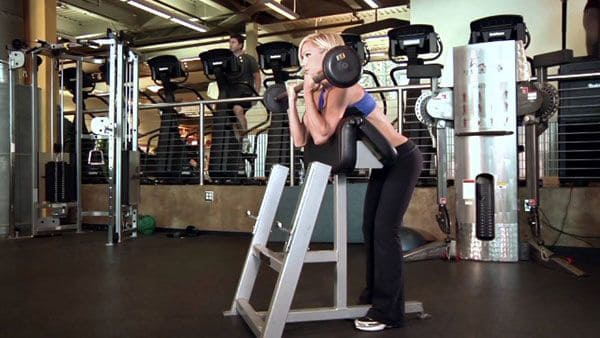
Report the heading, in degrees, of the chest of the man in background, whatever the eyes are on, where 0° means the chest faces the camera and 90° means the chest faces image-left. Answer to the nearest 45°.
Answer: approximately 45°

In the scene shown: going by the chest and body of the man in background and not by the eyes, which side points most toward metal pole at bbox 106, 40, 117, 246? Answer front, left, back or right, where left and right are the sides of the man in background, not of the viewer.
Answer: front

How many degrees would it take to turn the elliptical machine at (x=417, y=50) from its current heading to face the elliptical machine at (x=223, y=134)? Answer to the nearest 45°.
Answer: approximately 90° to its right

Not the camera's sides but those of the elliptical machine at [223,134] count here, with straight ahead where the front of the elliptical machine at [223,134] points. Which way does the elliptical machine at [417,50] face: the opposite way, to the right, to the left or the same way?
the same way

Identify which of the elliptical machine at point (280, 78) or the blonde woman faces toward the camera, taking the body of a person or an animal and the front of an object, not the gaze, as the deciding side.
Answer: the elliptical machine

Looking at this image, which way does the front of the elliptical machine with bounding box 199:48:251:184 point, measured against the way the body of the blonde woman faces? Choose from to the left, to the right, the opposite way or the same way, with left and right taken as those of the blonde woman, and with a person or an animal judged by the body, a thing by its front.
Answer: to the left

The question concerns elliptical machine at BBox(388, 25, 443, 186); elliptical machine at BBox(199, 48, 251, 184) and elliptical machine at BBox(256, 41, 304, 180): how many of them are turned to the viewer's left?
0

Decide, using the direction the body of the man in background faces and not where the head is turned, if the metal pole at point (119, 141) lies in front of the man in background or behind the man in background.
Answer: in front

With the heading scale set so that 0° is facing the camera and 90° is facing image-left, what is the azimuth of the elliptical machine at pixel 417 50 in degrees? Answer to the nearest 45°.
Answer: approximately 0°

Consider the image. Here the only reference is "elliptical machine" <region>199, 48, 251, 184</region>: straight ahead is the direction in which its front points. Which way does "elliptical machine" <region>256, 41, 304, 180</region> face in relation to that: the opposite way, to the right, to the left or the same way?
the same way

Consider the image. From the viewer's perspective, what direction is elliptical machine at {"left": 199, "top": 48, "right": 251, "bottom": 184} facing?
toward the camera

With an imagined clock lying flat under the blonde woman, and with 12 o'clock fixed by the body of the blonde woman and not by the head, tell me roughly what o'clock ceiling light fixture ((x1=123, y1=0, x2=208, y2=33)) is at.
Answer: The ceiling light fixture is roughly at 2 o'clock from the blonde woman.

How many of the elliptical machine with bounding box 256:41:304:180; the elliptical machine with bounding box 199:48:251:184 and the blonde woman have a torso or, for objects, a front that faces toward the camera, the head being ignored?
2

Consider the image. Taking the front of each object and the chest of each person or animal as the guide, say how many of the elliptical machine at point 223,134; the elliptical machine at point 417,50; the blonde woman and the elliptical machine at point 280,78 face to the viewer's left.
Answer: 1

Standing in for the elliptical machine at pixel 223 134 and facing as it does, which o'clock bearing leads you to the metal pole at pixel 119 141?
The metal pole is roughly at 2 o'clock from the elliptical machine.

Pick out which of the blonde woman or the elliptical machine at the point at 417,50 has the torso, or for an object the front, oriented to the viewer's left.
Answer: the blonde woman

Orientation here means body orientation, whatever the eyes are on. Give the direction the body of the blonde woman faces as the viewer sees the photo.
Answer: to the viewer's left

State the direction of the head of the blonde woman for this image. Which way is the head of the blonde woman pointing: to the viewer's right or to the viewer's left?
to the viewer's left

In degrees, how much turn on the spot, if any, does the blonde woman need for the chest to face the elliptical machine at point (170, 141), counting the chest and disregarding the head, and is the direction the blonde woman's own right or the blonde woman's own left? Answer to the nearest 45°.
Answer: approximately 45° to the blonde woman's own right
